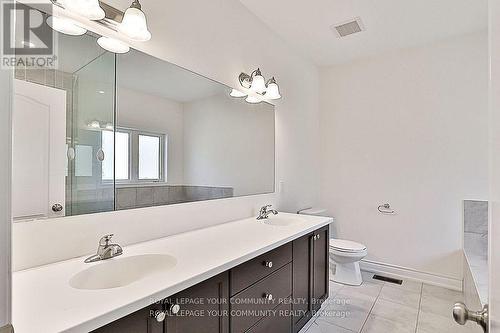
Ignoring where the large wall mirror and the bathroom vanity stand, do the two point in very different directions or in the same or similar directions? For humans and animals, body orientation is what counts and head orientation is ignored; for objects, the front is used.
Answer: same or similar directions

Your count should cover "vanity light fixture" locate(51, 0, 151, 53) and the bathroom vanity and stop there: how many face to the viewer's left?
0

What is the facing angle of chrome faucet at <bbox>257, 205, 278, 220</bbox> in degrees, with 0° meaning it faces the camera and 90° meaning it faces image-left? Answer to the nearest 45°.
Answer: approximately 315°

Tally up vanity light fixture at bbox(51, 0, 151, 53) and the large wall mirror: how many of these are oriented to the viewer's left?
0

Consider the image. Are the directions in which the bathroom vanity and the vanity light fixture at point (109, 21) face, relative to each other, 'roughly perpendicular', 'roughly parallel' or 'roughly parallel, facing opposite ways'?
roughly parallel

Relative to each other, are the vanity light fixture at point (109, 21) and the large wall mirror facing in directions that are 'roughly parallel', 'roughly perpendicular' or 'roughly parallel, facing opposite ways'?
roughly parallel

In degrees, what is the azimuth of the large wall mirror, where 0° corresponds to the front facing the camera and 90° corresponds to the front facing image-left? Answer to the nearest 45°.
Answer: approximately 315°

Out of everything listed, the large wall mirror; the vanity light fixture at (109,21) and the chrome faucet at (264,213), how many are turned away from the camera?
0

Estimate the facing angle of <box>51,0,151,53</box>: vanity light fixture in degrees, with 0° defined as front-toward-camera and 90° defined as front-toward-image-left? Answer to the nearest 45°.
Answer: approximately 315°

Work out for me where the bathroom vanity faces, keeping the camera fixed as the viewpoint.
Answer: facing the viewer and to the right of the viewer

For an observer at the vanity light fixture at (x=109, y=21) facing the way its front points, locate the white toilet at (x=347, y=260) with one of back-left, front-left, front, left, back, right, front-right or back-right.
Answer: front-left

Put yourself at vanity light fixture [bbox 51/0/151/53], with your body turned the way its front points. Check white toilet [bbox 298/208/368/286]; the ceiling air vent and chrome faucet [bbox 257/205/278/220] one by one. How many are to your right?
0
